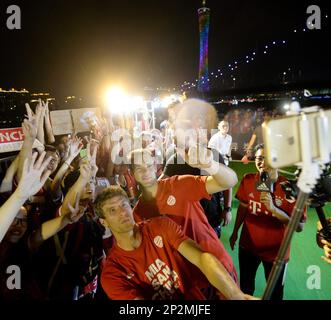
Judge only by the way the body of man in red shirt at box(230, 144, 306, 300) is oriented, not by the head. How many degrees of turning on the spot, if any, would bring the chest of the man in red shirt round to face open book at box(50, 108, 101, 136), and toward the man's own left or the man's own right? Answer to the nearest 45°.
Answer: approximately 135° to the man's own right

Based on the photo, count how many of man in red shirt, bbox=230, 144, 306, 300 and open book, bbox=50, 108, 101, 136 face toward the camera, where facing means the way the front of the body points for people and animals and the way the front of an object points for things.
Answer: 2

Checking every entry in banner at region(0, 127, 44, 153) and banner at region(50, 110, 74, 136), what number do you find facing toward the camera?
2

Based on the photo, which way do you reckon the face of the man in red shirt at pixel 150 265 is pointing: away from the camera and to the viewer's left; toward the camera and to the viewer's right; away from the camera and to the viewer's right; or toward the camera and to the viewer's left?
toward the camera and to the viewer's right

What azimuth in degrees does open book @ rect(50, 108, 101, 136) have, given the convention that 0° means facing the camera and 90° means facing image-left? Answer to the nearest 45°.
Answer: approximately 0°

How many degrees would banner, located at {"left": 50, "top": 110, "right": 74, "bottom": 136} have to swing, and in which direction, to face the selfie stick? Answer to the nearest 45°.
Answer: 0° — it already faces it

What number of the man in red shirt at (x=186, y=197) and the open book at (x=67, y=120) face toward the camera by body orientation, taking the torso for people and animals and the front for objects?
2

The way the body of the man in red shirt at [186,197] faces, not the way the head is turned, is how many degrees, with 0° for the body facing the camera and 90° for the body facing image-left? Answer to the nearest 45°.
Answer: approximately 0°

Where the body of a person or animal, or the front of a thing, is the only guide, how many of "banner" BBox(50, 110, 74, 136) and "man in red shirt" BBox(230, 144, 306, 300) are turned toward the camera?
2
